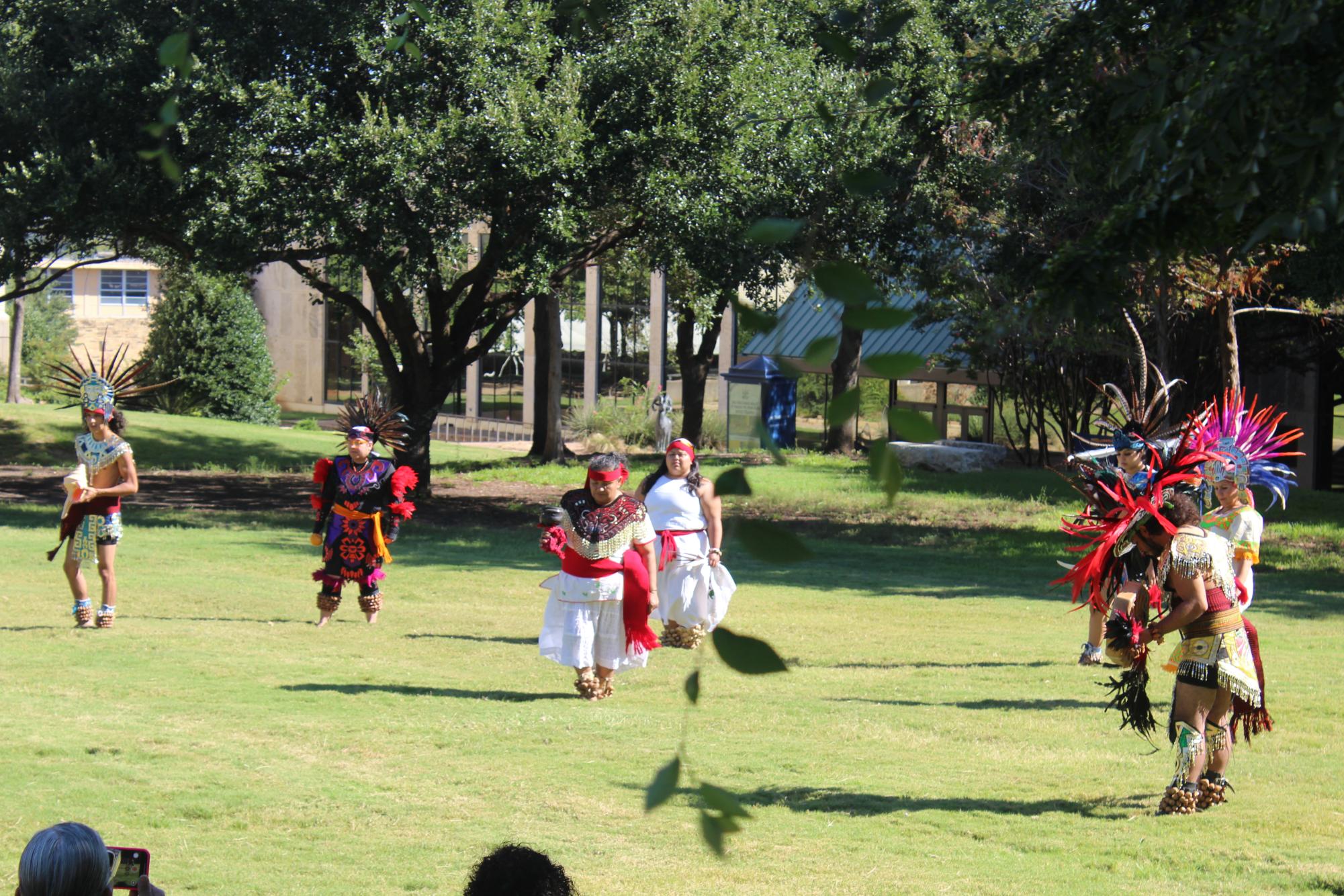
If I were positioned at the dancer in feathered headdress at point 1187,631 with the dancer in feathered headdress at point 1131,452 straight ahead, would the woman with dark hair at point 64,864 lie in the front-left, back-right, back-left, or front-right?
back-left

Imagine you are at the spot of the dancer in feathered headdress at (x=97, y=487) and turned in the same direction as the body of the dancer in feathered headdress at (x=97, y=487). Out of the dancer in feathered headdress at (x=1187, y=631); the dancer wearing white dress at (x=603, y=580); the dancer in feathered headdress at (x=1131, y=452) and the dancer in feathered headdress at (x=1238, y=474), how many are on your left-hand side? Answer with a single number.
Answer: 4

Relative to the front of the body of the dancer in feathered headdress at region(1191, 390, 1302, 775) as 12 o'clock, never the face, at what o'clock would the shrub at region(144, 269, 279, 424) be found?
The shrub is roughly at 3 o'clock from the dancer in feathered headdress.

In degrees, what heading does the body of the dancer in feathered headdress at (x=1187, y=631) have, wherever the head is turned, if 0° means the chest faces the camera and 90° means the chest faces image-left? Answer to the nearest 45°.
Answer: approximately 90°

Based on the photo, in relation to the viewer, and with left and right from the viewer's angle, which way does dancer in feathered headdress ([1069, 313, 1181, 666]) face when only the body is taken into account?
facing the viewer and to the left of the viewer

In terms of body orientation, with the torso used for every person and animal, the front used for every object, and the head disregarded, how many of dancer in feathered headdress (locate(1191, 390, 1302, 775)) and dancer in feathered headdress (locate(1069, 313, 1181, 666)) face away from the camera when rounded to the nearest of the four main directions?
0

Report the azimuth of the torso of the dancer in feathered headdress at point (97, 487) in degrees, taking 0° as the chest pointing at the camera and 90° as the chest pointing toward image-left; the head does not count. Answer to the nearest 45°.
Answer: approximately 45°

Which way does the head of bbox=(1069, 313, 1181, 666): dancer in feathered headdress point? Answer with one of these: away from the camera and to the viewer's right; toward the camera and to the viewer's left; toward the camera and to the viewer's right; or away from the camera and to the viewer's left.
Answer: toward the camera and to the viewer's left

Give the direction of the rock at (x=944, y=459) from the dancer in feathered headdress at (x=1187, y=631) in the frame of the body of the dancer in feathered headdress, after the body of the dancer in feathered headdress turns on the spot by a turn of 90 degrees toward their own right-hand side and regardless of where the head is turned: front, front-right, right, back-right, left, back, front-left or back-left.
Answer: front

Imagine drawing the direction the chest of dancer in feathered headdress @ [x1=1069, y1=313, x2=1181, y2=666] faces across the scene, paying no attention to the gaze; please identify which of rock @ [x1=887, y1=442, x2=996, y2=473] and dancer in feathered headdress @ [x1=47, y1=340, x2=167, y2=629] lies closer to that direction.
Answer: the dancer in feathered headdress
